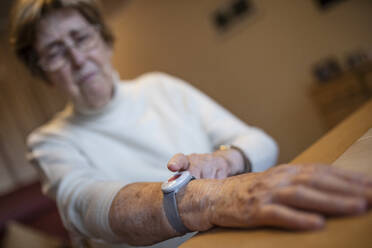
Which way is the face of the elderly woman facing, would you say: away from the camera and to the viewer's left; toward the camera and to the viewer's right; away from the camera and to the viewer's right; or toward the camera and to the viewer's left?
toward the camera and to the viewer's right

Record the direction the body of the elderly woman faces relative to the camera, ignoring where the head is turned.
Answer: toward the camera
